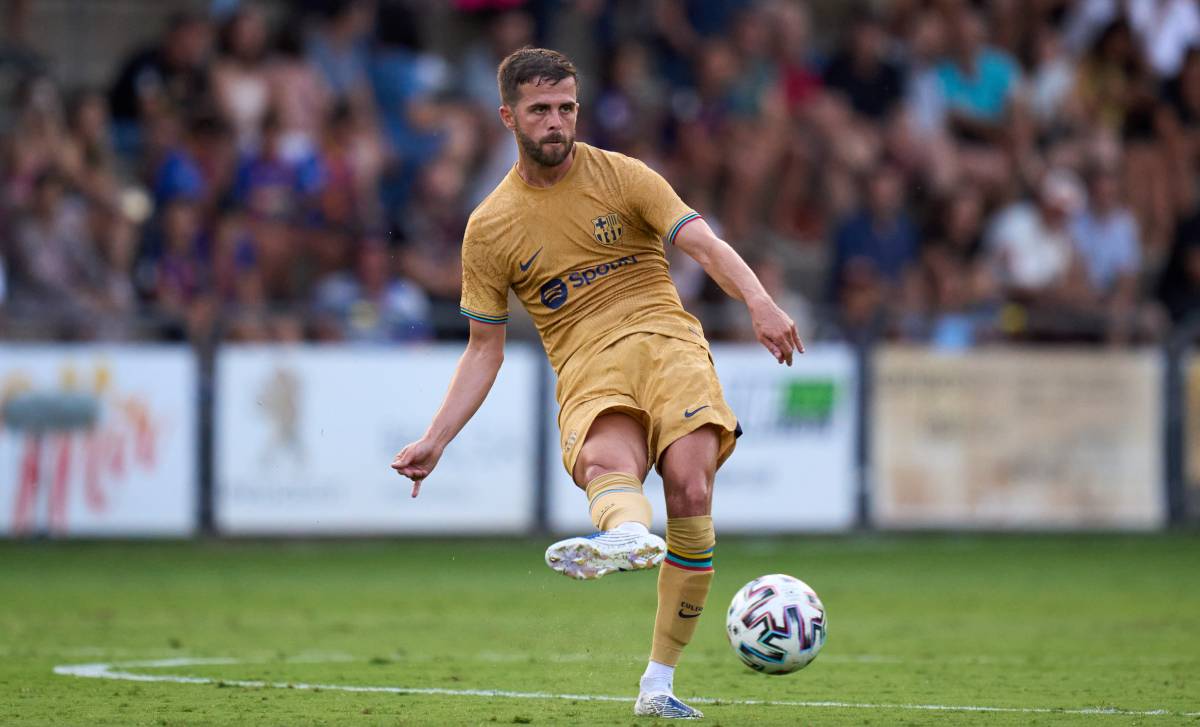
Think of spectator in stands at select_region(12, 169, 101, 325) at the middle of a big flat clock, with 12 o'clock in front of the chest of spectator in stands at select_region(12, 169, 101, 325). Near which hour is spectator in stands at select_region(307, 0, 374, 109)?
spectator in stands at select_region(307, 0, 374, 109) is roughly at 8 o'clock from spectator in stands at select_region(12, 169, 101, 325).

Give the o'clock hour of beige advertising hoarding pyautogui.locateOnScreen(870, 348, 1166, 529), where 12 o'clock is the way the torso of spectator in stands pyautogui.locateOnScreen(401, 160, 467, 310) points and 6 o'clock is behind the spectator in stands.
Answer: The beige advertising hoarding is roughly at 9 o'clock from the spectator in stands.

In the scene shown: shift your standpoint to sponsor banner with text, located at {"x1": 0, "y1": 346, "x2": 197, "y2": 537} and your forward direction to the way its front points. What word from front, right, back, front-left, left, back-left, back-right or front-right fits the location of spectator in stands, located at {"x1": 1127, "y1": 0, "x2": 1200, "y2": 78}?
left

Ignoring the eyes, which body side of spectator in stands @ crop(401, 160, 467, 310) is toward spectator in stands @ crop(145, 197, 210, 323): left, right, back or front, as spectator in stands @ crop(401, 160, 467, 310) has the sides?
right

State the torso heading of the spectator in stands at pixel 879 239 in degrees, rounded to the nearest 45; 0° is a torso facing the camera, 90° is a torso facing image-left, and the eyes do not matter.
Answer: approximately 0°

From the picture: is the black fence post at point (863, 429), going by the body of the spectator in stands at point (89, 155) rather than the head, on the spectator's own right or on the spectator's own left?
on the spectator's own left

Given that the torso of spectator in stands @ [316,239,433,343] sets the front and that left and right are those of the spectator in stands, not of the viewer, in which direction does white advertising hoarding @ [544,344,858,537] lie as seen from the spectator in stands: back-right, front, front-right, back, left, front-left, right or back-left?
left
